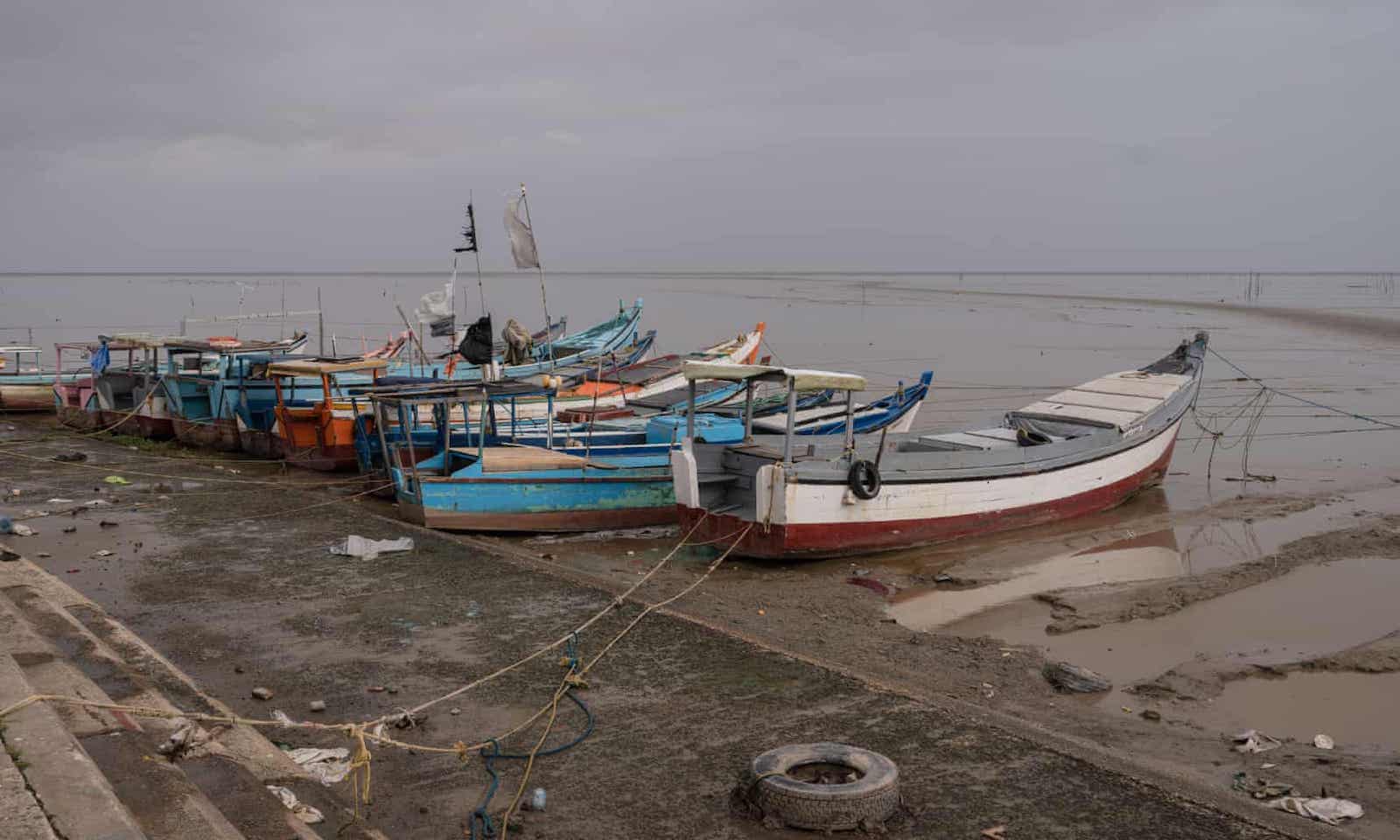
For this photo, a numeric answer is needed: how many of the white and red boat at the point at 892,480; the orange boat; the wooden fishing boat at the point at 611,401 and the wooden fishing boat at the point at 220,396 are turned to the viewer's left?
0

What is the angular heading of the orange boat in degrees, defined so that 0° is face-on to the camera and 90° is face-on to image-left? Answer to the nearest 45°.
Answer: approximately 225°

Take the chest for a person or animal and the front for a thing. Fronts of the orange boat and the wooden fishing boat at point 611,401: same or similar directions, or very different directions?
same or similar directions

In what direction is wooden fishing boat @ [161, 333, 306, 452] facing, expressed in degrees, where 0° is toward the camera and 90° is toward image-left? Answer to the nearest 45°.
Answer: approximately 225°

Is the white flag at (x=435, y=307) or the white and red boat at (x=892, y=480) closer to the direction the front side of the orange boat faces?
the white flag

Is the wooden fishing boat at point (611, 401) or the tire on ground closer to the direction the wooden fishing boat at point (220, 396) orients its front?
the wooden fishing boat

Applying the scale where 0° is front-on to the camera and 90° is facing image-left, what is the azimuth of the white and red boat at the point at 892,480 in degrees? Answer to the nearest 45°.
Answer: approximately 225°

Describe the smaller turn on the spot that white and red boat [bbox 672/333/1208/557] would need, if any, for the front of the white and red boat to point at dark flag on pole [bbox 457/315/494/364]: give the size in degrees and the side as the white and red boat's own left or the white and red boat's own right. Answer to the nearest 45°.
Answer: approximately 135° to the white and red boat's own left

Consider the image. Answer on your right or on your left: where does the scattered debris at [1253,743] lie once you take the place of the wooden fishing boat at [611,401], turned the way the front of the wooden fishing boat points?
on your right

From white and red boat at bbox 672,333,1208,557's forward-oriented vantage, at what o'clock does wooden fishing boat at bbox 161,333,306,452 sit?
The wooden fishing boat is roughly at 8 o'clock from the white and red boat.

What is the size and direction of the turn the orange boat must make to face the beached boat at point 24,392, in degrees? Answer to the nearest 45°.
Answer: approximately 90° to its left

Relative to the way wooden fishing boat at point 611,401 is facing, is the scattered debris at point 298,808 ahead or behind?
behind
